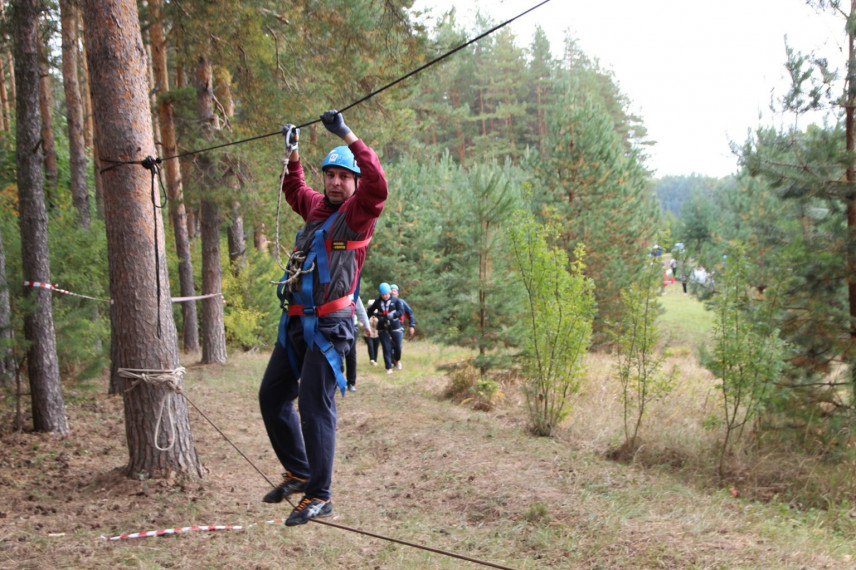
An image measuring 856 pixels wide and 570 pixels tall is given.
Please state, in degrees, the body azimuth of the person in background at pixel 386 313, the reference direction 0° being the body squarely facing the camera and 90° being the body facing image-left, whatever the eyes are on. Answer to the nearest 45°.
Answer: approximately 0°

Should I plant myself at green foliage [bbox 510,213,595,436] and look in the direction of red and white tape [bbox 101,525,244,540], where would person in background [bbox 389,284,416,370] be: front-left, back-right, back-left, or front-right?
back-right

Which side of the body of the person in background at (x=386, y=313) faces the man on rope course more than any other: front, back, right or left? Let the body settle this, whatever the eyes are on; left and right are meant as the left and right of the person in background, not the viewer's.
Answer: front

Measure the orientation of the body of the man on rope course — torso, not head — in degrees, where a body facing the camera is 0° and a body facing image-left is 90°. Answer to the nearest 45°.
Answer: approximately 45°

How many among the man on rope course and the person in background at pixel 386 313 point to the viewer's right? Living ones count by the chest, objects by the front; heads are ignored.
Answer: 0

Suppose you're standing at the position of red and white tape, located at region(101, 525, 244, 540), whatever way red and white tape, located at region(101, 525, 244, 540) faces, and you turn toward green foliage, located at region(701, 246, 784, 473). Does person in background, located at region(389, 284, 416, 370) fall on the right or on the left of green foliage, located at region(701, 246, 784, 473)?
left

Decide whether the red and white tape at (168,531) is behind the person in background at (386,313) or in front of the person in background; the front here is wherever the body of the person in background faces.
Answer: in front

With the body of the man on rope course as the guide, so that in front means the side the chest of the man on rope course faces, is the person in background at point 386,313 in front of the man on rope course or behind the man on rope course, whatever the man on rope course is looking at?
behind

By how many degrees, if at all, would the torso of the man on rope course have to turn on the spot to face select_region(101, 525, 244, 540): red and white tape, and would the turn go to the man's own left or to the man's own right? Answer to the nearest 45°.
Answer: approximately 90° to the man's own right

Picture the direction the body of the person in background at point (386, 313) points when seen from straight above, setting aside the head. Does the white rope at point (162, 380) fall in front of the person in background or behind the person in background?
in front

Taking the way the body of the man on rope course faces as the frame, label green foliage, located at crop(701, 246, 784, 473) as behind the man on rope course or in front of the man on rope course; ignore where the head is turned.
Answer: behind

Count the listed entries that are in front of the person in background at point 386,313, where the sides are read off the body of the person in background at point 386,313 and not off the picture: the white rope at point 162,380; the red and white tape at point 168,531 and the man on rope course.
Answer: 3

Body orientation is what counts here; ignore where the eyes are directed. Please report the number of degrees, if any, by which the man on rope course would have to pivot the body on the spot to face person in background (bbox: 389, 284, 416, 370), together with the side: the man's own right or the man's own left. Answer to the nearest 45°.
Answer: approximately 135° to the man's own right
